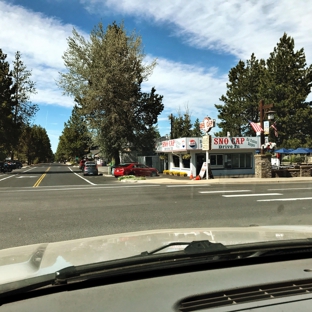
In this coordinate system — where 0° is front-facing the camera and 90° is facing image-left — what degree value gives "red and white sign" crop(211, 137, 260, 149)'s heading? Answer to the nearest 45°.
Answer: approximately 0°

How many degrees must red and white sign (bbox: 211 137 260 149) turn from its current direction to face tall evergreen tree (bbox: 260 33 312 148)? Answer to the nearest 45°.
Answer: approximately 135° to its left

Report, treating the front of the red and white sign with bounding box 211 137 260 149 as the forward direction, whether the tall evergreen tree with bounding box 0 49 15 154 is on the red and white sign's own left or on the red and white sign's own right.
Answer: on the red and white sign's own right

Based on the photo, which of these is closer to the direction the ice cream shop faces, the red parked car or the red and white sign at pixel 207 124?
the red and white sign

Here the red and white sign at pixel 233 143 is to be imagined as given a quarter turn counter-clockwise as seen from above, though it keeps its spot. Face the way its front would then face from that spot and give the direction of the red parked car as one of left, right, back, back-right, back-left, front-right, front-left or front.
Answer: back

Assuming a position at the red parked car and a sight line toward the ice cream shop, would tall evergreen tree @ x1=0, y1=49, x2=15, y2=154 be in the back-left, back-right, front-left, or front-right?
back-left

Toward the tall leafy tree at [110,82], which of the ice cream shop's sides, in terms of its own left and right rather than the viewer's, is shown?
right

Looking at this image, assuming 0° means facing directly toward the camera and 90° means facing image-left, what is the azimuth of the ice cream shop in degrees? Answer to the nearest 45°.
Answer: approximately 0°

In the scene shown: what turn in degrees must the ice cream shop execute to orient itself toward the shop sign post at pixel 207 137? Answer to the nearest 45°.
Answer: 0° — it already faces it

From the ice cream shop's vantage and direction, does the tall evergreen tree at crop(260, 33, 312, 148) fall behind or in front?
behind
